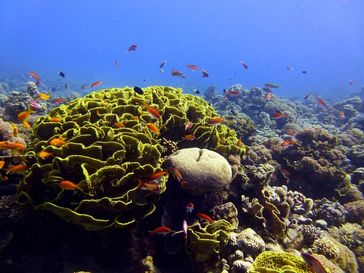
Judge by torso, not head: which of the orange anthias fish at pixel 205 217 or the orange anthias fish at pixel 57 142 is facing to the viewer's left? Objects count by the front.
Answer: the orange anthias fish at pixel 57 142

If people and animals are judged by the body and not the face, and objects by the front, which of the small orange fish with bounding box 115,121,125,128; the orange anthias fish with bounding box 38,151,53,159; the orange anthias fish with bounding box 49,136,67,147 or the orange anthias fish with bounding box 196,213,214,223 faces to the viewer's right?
the orange anthias fish with bounding box 196,213,214,223

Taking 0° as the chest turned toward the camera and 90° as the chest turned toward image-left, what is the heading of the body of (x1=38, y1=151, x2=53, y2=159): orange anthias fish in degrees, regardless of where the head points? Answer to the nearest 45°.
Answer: approximately 90°

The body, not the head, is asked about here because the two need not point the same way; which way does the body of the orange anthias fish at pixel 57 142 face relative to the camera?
to the viewer's left

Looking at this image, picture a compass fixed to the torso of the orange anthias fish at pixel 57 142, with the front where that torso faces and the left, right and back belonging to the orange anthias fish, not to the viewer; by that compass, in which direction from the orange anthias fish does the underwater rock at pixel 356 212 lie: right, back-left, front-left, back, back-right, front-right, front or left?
back
